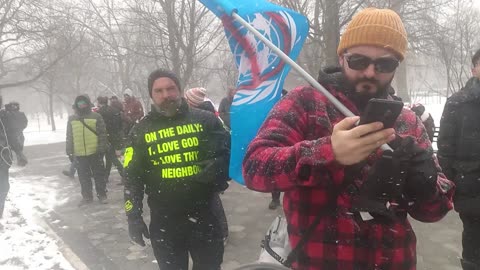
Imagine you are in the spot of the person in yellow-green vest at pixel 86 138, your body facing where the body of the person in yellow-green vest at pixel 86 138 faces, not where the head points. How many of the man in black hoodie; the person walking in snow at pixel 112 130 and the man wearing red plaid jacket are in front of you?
2

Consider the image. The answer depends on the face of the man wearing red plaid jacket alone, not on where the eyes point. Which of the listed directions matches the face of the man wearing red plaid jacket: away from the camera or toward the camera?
toward the camera

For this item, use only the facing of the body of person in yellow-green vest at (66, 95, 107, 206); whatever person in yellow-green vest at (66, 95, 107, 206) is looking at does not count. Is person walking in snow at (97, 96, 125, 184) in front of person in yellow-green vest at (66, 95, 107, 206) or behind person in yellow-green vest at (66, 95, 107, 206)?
behind

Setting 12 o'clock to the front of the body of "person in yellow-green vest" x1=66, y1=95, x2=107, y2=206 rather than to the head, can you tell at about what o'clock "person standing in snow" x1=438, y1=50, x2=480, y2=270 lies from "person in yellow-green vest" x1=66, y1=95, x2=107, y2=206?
"person standing in snow" x1=438, y1=50, x2=480, y2=270 is roughly at 11 o'clock from "person in yellow-green vest" x1=66, y1=95, x2=107, y2=206.

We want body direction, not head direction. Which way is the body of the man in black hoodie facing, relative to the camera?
toward the camera

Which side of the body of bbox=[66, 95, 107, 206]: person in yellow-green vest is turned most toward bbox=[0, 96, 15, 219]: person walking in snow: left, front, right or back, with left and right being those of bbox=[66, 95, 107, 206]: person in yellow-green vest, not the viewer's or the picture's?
right

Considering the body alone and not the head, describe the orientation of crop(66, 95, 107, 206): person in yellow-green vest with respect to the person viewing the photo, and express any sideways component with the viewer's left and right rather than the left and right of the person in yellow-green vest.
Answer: facing the viewer

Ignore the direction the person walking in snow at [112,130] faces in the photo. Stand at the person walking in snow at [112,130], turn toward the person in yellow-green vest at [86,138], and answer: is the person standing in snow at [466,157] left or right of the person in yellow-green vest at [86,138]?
left

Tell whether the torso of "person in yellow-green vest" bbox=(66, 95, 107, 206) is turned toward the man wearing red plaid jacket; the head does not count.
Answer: yes

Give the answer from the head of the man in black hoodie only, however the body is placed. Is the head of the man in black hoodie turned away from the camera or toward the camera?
toward the camera

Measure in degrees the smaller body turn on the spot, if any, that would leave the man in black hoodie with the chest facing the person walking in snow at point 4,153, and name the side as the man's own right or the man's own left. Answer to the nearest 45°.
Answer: approximately 135° to the man's own right

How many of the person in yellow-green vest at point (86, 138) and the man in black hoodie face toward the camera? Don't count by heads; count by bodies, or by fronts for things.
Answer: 2
